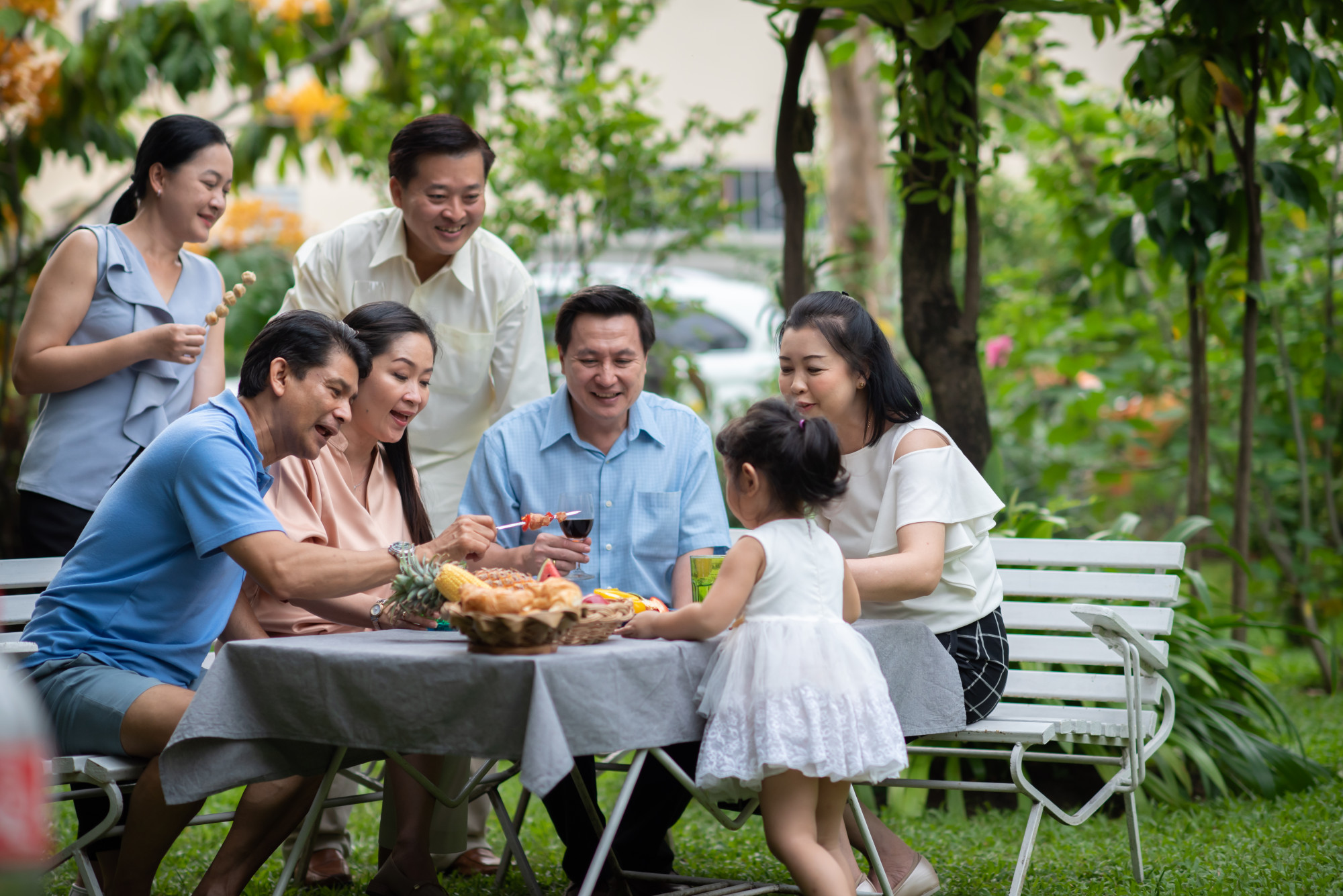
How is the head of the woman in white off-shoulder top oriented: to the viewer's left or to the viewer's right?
to the viewer's left

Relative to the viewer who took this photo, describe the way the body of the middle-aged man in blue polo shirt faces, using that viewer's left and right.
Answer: facing to the right of the viewer

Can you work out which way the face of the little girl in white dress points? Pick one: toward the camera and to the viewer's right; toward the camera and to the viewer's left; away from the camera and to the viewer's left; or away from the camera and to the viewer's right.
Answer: away from the camera and to the viewer's left

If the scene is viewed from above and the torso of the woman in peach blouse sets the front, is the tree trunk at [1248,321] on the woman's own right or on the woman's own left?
on the woman's own left

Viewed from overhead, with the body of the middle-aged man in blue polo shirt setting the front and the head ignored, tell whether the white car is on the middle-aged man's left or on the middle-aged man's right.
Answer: on the middle-aged man's left

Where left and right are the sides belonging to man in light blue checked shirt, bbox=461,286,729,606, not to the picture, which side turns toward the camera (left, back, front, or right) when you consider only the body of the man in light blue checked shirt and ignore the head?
front

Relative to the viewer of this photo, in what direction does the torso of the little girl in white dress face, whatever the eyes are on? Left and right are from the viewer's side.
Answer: facing away from the viewer and to the left of the viewer

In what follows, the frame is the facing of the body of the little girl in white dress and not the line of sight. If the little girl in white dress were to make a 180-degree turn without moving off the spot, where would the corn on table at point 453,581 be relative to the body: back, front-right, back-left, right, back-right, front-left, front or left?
back-right

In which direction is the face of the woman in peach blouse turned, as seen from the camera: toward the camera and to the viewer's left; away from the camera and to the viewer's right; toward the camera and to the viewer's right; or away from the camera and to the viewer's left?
toward the camera and to the viewer's right

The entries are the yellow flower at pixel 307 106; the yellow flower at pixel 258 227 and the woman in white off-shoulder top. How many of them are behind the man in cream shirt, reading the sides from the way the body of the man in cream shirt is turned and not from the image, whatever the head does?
2

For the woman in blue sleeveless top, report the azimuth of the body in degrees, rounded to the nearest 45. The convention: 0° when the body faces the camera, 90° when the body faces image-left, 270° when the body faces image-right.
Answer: approximately 315°

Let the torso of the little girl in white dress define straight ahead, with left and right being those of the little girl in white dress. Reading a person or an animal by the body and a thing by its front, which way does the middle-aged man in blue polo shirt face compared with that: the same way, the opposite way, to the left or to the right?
to the right

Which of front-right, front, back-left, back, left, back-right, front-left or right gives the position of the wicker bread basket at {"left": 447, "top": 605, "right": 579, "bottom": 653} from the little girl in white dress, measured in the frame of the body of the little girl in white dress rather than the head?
left

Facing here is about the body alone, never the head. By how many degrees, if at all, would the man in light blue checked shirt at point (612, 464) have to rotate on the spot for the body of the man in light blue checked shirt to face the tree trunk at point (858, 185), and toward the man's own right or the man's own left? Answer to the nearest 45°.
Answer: approximately 180°

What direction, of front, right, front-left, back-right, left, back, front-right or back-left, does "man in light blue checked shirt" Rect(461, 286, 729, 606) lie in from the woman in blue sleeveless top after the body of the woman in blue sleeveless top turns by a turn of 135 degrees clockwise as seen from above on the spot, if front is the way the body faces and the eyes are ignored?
back-left

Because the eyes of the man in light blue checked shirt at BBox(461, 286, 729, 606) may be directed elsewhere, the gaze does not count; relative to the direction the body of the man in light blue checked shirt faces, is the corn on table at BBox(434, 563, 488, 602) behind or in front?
in front

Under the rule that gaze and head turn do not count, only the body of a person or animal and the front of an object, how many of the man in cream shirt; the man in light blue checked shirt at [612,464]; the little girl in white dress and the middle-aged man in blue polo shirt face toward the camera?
2

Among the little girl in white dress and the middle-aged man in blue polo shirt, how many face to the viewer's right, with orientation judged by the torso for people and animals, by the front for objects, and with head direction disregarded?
1
